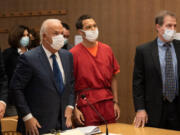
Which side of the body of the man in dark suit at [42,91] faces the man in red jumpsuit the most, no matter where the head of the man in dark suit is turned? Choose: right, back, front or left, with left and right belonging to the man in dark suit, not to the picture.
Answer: left

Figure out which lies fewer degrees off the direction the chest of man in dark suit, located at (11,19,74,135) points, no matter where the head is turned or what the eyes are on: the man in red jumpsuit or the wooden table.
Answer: the wooden table

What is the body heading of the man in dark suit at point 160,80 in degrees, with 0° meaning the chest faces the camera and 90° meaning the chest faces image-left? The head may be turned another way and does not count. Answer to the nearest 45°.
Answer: approximately 315°

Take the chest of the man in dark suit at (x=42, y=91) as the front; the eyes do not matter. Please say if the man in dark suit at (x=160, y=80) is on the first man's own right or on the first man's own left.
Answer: on the first man's own left

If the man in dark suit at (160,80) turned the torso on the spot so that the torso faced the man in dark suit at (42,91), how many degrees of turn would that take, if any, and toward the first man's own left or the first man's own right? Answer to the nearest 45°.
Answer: approximately 90° to the first man's own right
